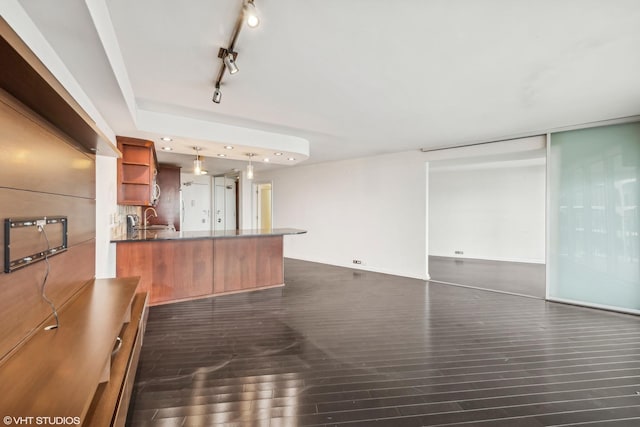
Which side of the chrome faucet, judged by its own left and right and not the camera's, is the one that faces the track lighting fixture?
right

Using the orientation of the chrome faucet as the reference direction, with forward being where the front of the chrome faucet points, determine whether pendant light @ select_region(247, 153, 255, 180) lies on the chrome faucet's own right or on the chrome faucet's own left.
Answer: on the chrome faucet's own right

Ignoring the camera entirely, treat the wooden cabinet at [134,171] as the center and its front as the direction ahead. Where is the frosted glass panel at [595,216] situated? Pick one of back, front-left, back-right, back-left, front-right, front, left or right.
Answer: front-left

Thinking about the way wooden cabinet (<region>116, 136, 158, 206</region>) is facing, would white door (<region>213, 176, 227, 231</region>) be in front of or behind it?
behind

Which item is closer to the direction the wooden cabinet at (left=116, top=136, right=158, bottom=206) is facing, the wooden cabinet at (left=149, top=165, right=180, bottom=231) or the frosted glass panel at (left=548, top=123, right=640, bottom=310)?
the frosted glass panel

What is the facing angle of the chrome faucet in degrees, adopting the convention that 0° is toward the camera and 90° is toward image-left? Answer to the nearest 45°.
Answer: approximately 270°

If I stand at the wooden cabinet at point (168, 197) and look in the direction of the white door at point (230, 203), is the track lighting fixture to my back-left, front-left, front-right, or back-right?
back-right

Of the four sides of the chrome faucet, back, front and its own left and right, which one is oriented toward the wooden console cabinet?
right

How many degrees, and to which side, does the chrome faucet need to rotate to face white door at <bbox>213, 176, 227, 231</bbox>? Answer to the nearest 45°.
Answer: approximately 45° to its left

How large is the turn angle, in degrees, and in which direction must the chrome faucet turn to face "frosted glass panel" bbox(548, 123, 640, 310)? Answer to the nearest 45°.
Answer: approximately 45° to its right

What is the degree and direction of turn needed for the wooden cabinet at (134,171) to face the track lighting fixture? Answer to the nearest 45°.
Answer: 0° — it already faces it
